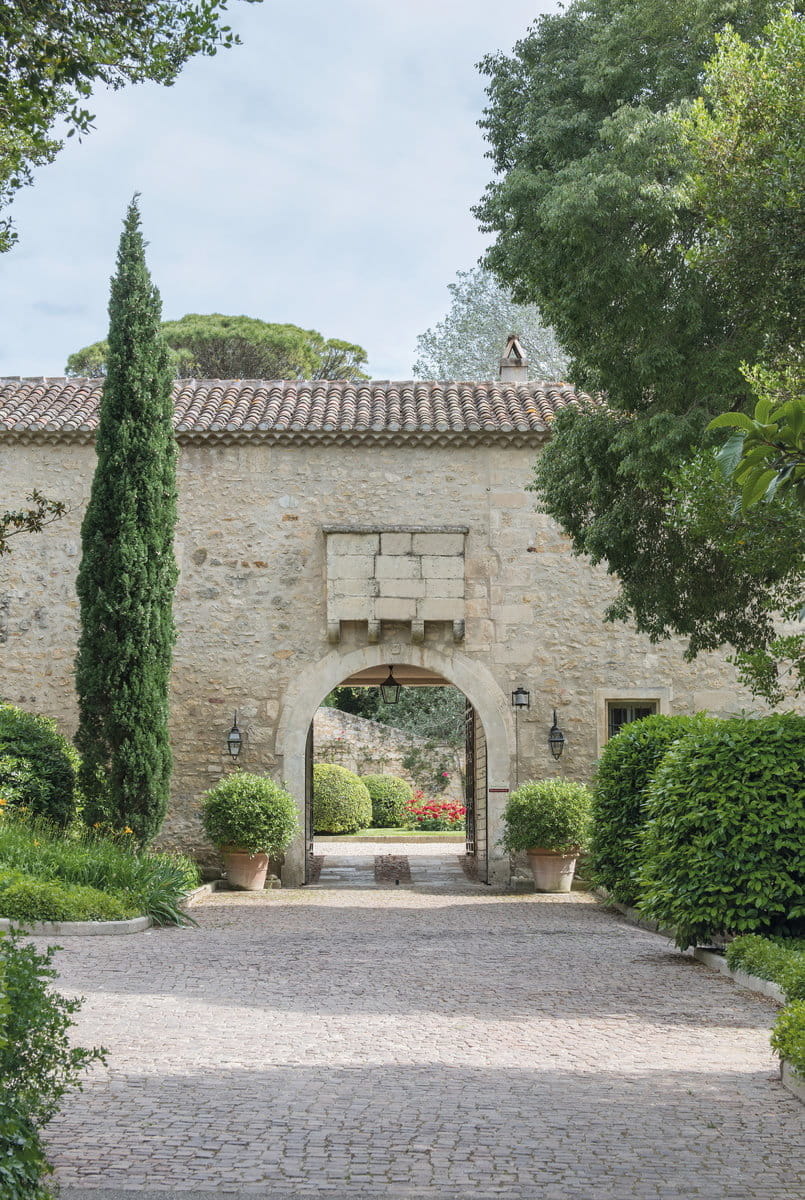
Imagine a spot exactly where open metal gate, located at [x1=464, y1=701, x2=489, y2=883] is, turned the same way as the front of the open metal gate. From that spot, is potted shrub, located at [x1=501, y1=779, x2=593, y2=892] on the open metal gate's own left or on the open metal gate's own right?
on the open metal gate's own left

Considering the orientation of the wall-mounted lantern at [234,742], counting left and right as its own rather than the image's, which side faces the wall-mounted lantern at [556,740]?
left

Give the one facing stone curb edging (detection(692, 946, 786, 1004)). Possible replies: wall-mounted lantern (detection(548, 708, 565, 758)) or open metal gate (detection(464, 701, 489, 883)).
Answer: the wall-mounted lantern

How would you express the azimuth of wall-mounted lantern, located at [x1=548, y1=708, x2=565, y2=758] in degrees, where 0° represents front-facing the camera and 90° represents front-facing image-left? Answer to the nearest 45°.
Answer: approximately 0°

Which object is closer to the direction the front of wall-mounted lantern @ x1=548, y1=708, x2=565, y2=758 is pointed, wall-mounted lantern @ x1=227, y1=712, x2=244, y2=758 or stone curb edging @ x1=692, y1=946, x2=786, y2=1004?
the stone curb edging

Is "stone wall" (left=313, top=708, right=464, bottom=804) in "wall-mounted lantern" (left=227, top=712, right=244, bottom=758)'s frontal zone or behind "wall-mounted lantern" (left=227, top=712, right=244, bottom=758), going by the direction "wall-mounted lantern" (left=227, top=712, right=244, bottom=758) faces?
behind

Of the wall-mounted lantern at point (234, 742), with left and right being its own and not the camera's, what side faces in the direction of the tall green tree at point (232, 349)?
back

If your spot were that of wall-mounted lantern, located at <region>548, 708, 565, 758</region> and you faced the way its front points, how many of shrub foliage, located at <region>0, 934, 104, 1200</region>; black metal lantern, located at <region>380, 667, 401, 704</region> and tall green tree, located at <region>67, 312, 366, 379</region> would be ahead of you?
1

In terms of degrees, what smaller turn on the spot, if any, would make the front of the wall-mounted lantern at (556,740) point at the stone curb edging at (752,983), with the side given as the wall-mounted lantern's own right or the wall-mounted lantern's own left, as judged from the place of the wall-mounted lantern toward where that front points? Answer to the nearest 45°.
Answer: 0° — it already faces it

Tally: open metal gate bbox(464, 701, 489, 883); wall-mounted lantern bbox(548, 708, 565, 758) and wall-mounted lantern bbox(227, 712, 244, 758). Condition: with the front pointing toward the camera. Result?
2

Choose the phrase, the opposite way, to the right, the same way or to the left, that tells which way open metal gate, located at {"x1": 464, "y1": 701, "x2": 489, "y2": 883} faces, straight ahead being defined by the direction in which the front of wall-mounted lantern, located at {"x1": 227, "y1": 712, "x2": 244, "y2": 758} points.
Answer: to the right

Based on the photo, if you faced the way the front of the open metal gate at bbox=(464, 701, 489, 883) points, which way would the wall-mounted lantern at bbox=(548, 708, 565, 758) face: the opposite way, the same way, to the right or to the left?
to the left

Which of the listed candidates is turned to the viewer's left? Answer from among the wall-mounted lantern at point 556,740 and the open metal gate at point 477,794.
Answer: the open metal gate

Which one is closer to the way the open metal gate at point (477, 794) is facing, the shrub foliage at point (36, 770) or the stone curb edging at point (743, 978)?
the shrub foliage

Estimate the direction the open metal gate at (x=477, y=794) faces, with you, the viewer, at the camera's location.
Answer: facing to the left of the viewer
